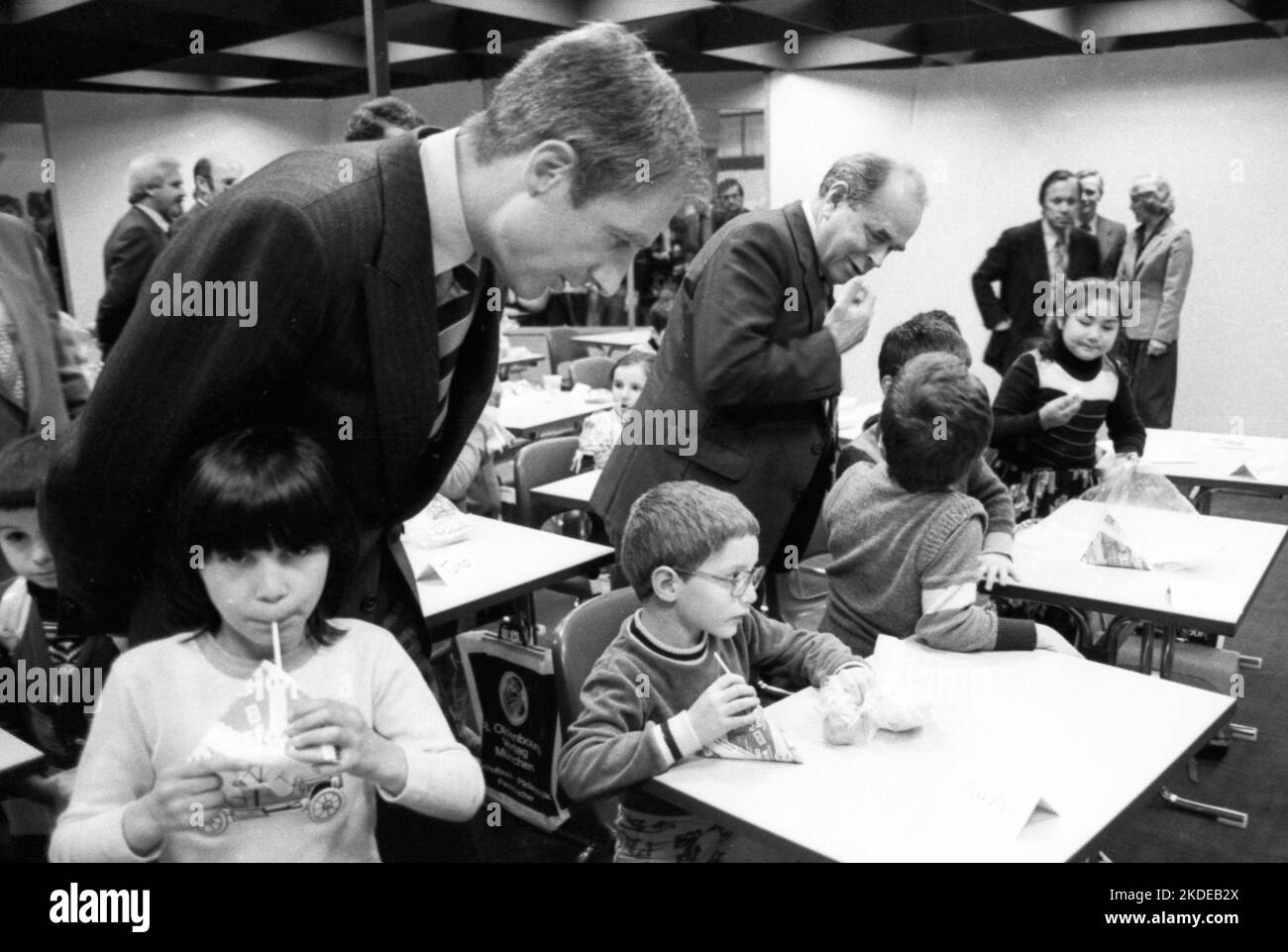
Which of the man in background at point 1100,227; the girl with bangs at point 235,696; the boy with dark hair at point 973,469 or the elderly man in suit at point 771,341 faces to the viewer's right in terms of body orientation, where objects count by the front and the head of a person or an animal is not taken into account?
the elderly man in suit

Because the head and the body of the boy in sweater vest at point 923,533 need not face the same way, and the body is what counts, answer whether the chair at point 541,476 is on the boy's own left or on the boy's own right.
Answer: on the boy's own left

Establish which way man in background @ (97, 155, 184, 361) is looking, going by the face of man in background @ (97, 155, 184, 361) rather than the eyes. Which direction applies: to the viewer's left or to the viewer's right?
to the viewer's right

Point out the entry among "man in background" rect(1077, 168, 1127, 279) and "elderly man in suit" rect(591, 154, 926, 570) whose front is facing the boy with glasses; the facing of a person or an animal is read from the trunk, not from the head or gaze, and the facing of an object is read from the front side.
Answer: the man in background

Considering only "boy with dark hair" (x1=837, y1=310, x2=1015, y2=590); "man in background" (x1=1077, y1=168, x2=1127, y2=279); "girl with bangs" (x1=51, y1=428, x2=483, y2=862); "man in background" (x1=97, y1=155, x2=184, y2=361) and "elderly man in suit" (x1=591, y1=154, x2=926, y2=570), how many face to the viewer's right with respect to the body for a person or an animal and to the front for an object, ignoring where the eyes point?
2

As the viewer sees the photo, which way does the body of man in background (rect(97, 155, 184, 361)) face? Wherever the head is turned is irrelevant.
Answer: to the viewer's right

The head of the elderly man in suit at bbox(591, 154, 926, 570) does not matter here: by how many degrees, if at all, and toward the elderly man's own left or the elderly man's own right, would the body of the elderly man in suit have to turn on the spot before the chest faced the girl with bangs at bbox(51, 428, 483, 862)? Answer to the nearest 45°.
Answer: approximately 90° to the elderly man's own right

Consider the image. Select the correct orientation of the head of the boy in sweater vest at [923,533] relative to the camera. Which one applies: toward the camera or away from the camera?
away from the camera

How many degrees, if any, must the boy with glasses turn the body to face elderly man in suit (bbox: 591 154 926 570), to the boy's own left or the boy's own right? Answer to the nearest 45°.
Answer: approximately 135° to the boy's own left

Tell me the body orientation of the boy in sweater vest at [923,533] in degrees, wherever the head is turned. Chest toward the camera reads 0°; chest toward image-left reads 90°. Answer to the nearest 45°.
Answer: approximately 225°

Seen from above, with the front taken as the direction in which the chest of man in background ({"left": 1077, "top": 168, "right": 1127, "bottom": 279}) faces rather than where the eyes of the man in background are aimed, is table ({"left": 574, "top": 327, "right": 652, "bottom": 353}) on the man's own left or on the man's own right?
on the man's own right
